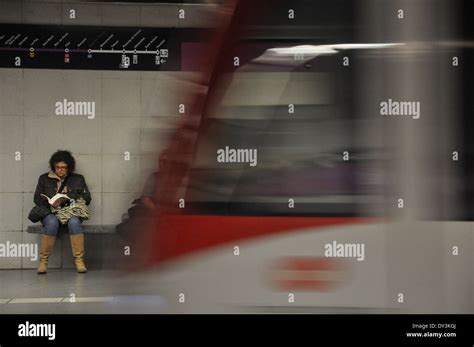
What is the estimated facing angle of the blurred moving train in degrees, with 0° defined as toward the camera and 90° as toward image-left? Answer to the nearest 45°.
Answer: approximately 90°
